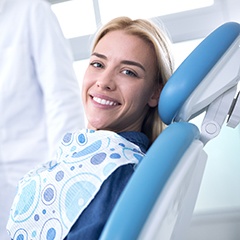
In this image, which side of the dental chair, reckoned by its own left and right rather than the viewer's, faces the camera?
left

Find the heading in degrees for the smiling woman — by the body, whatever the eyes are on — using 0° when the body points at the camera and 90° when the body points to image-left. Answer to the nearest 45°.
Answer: approximately 45°
